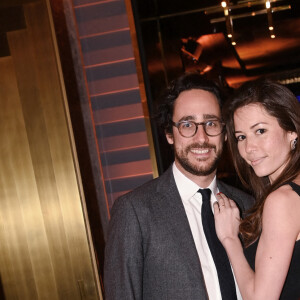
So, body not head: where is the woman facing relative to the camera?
to the viewer's left

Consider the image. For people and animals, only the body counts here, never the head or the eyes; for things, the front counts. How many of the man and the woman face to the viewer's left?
1

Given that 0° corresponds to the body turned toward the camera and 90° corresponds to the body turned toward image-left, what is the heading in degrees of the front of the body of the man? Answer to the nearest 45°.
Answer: approximately 315°

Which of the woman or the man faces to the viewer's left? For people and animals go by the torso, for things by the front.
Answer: the woman
